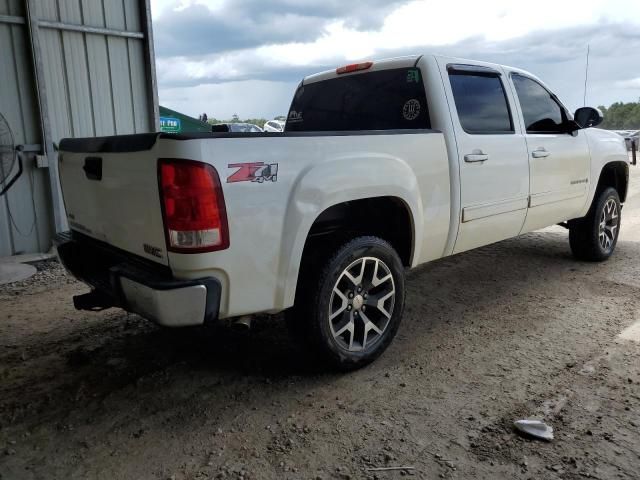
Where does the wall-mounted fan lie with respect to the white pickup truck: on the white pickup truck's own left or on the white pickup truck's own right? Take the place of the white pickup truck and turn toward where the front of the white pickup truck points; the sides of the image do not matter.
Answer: on the white pickup truck's own left

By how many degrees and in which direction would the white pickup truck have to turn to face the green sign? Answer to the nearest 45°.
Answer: approximately 90° to its left

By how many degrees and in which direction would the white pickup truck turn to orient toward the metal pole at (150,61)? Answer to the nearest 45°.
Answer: approximately 90° to its left

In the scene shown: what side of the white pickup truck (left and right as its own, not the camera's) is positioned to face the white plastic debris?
right

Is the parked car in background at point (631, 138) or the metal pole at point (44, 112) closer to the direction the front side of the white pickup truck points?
the parked car in background

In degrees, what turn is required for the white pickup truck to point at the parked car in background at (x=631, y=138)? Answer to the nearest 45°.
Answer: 0° — it already faces it

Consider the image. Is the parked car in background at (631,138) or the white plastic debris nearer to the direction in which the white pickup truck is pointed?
the parked car in background

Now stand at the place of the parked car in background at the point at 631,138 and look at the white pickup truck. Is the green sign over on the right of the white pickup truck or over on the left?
right

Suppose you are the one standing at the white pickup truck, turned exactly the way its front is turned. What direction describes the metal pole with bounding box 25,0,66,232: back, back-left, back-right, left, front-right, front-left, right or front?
left

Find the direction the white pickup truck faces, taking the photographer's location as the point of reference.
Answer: facing away from the viewer and to the right of the viewer

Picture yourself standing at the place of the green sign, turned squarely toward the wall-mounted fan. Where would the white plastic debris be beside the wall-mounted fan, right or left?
left
